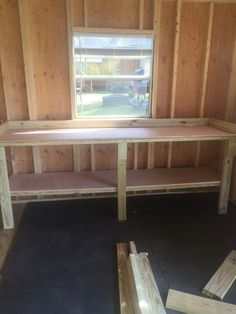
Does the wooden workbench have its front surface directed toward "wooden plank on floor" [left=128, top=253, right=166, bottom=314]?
yes

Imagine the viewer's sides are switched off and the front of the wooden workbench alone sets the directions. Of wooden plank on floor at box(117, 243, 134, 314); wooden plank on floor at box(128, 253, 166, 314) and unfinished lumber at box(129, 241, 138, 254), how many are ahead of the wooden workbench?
3

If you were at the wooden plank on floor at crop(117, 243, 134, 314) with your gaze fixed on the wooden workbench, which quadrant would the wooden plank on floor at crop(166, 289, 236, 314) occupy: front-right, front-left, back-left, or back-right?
back-right

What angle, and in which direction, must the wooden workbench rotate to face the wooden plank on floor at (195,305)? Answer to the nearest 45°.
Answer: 0° — it already faces it

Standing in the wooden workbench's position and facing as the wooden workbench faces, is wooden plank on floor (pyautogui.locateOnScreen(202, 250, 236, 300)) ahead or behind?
ahead

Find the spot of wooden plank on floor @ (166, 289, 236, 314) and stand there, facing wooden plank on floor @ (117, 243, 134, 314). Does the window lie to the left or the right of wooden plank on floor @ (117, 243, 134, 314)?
right

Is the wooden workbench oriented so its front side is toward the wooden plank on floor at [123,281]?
yes

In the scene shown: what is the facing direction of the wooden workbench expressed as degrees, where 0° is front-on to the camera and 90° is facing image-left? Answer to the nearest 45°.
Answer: approximately 0°

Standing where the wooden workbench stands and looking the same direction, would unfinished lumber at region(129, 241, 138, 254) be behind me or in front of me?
in front

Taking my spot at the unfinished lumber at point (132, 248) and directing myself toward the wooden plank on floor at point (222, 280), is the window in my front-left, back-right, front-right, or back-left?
back-left
